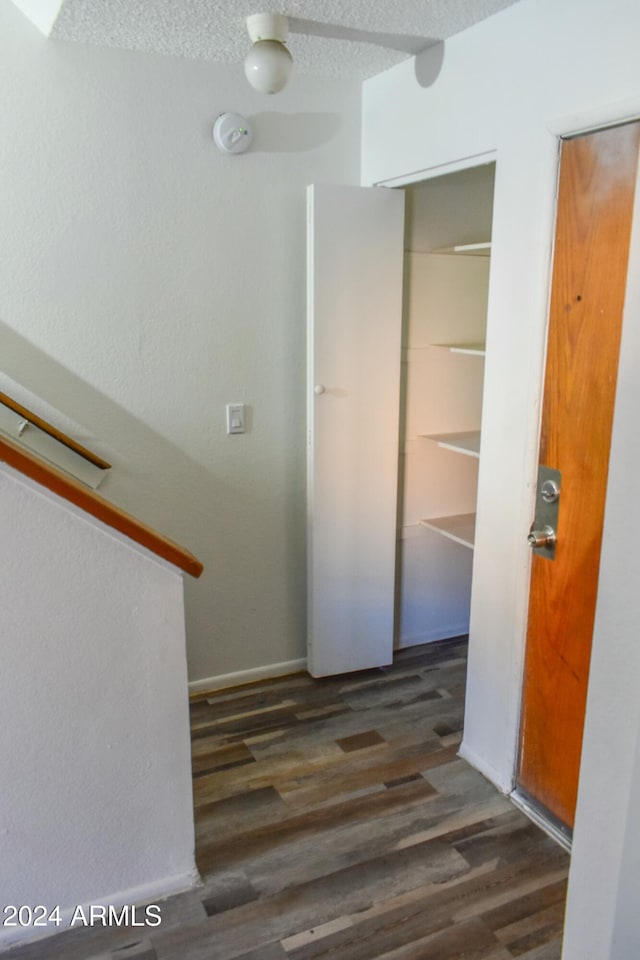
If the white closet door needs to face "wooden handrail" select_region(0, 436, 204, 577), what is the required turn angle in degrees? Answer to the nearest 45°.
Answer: approximately 90° to its right

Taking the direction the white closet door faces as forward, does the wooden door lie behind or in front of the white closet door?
in front

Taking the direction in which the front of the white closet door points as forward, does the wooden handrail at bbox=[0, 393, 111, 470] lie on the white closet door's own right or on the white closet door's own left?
on the white closet door's own right

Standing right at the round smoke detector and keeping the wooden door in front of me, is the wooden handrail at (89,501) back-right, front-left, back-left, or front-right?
front-right

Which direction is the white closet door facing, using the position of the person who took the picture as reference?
facing the viewer and to the right of the viewer
